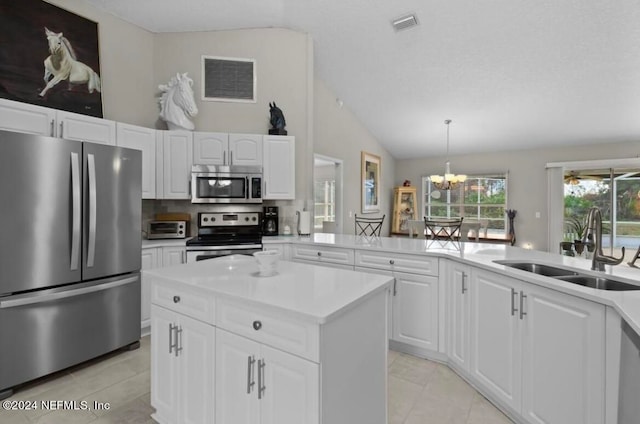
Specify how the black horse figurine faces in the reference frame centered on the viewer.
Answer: facing to the left of the viewer

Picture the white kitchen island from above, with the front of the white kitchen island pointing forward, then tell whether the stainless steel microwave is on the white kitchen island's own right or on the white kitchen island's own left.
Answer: on the white kitchen island's own right

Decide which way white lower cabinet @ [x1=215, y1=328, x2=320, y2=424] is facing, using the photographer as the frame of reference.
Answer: facing the viewer and to the left of the viewer

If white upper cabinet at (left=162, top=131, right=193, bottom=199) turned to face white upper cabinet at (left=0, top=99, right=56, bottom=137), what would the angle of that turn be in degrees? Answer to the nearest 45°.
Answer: approximately 45° to its right

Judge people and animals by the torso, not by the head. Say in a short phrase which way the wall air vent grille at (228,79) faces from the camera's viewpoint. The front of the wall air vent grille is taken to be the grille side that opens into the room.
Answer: facing the viewer

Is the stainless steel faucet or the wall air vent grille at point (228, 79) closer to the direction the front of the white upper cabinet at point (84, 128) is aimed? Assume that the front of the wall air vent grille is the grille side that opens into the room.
the stainless steel faucet

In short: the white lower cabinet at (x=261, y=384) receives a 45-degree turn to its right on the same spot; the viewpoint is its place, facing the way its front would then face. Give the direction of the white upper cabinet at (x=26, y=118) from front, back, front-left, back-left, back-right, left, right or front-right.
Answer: front-right

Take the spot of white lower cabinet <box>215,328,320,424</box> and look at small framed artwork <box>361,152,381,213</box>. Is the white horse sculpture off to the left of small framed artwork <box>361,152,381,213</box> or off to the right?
left

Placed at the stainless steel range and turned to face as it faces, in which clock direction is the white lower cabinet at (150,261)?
The white lower cabinet is roughly at 2 o'clock from the stainless steel range.

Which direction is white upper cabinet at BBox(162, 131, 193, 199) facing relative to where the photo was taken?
toward the camera

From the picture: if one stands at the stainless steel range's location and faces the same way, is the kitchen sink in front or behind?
in front

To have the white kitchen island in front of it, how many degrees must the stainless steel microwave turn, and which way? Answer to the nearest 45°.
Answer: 0° — it already faces it

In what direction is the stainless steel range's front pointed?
toward the camera
